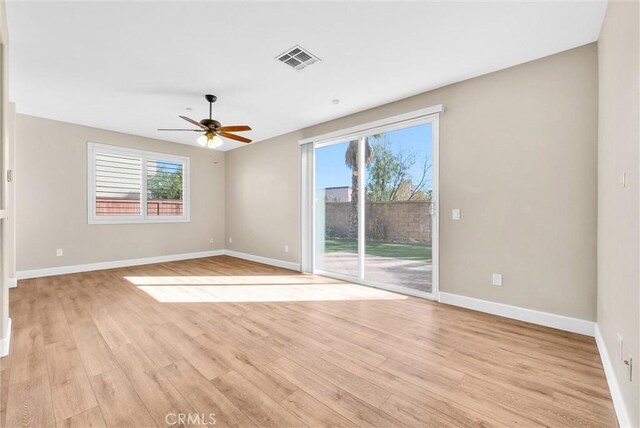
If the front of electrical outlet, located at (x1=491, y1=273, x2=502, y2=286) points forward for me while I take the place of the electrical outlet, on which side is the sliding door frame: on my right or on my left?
on my right

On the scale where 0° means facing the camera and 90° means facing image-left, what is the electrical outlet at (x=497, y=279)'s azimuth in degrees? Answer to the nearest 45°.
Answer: approximately 0°

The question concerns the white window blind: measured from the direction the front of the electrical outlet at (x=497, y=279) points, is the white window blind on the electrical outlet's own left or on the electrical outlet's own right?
on the electrical outlet's own right

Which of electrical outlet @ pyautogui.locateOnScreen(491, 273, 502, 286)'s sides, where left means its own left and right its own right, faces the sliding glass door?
right

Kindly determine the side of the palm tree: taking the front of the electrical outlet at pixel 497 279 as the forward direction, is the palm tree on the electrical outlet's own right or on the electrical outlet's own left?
on the electrical outlet's own right
